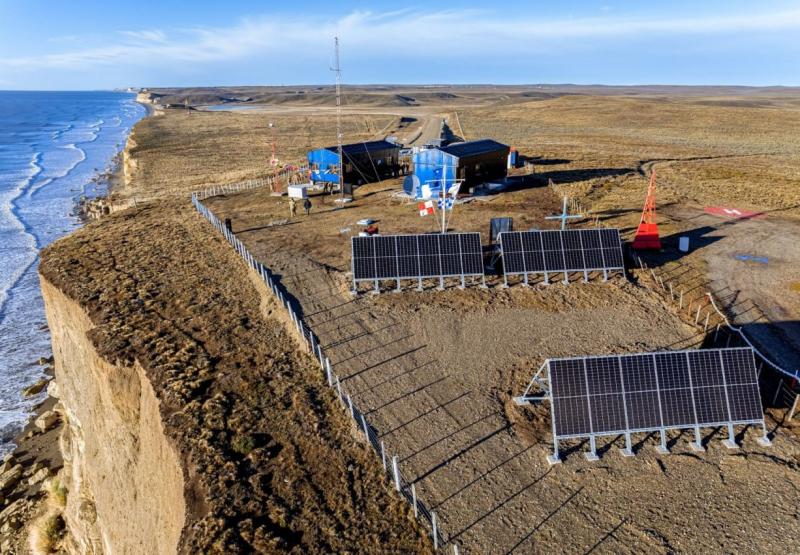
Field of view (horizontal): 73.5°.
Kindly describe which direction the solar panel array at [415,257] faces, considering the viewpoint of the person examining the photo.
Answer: facing the viewer

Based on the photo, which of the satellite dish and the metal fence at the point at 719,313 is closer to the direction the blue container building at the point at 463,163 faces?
the satellite dish

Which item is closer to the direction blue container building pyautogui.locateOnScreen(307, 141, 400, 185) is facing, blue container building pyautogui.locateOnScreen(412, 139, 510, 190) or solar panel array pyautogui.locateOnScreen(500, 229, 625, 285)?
the solar panel array

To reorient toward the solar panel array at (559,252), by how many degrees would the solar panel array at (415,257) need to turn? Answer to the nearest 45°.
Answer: approximately 90° to its left

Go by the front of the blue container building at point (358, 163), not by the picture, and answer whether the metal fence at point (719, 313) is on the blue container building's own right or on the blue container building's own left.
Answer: on the blue container building's own left

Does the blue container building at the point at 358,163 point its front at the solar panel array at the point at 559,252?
no

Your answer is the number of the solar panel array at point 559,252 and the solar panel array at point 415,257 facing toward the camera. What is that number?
2

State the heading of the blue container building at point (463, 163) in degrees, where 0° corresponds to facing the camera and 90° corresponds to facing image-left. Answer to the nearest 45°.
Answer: approximately 45°

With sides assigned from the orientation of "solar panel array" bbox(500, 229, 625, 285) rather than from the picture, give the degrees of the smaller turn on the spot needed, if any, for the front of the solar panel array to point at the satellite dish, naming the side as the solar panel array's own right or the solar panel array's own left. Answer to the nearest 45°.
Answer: approximately 135° to the solar panel array's own right

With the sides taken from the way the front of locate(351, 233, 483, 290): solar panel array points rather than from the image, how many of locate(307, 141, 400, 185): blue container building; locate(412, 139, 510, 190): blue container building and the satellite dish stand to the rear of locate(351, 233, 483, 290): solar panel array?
3

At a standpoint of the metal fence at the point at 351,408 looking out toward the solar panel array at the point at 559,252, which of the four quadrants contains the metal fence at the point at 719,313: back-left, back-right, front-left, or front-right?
front-right

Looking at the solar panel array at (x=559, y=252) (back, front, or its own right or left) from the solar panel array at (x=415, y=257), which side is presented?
right

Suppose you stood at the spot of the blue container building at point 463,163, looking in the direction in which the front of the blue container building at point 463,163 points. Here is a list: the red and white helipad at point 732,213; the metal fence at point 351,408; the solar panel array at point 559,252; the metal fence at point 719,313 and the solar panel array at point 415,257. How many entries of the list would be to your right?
0

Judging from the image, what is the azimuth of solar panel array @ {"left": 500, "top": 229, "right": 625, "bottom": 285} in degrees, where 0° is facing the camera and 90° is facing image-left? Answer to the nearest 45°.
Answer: approximately 0°

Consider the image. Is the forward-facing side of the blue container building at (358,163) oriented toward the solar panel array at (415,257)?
no

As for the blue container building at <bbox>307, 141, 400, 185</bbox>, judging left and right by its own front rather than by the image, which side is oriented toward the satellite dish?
left

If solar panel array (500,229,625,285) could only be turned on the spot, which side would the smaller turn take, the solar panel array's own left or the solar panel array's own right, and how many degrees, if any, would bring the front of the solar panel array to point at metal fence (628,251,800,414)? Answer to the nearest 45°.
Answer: approximately 90° to the solar panel array's own left

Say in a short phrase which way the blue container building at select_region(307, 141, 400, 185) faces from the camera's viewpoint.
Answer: facing the viewer and to the left of the viewer
